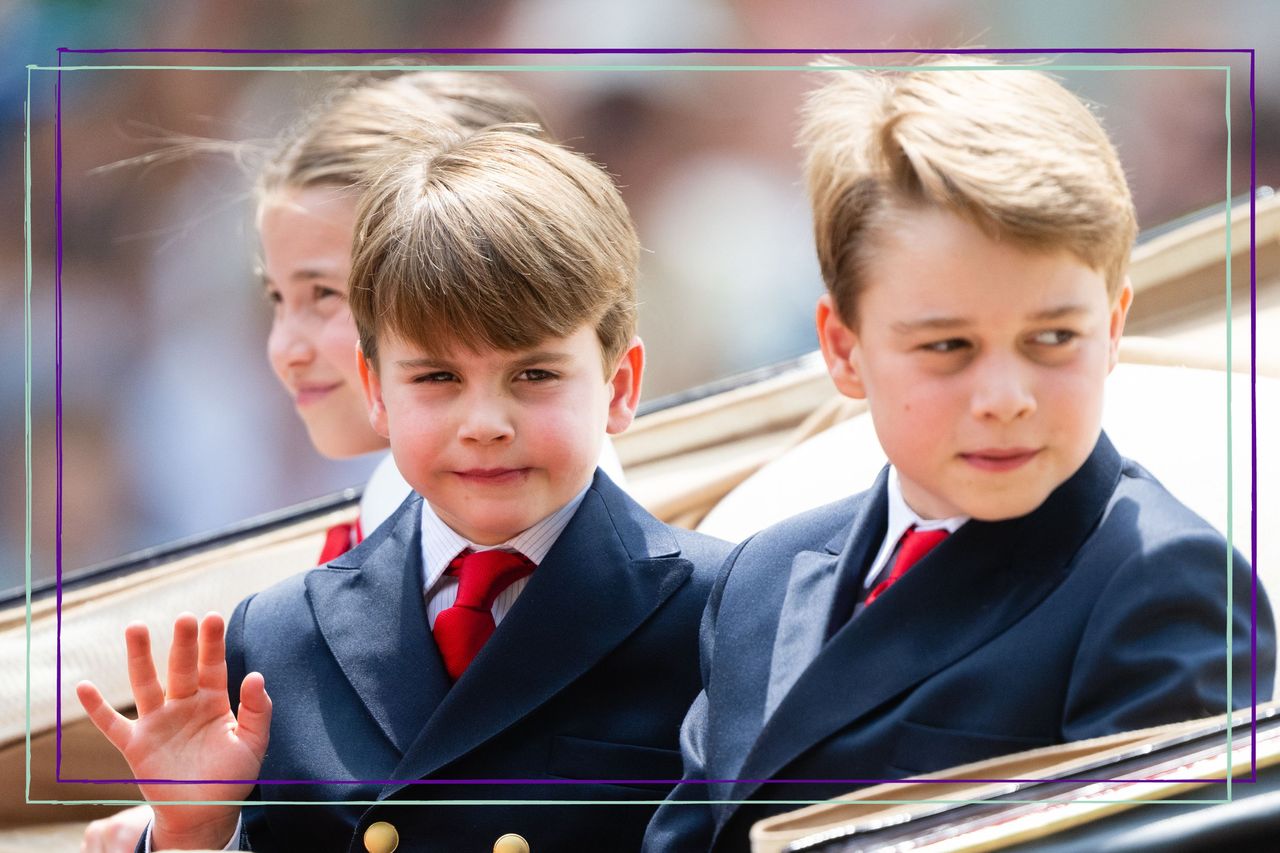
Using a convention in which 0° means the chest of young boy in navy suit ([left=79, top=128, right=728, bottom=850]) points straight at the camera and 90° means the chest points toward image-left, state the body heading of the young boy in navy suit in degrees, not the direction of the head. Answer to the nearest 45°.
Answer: approximately 0°

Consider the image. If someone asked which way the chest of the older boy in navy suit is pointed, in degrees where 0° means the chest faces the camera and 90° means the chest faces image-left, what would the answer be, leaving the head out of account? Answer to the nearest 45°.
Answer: approximately 45°
